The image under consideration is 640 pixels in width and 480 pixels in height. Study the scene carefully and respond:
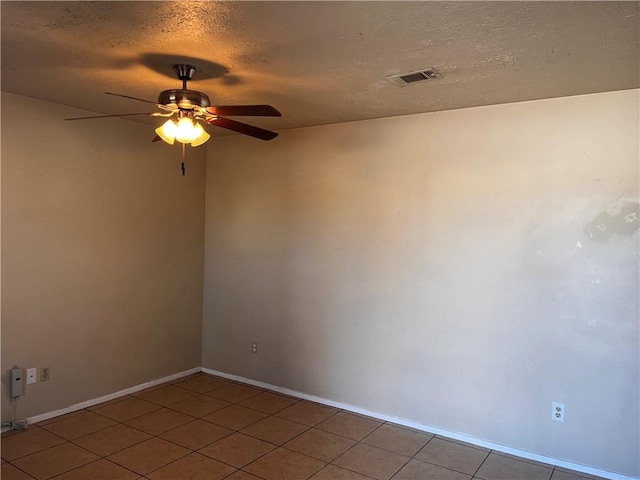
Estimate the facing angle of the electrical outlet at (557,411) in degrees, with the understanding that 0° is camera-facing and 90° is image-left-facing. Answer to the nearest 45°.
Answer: approximately 0°

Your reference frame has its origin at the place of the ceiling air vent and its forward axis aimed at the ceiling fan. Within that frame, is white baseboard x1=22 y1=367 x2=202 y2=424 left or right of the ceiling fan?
right

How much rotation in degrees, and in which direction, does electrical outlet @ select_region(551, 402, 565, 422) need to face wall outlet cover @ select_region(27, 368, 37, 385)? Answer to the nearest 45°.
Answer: approximately 90° to its right

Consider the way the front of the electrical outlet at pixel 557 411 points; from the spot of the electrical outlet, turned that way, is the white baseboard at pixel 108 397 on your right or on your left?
on your right

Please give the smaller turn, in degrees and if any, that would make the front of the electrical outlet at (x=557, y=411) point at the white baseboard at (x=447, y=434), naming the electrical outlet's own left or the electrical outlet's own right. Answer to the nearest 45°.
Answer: approximately 90° to the electrical outlet's own right

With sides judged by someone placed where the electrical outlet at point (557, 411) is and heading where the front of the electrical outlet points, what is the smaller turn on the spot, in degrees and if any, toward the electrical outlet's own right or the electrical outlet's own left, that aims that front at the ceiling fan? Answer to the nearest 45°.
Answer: approximately 45° to the electrical outlet's own right
